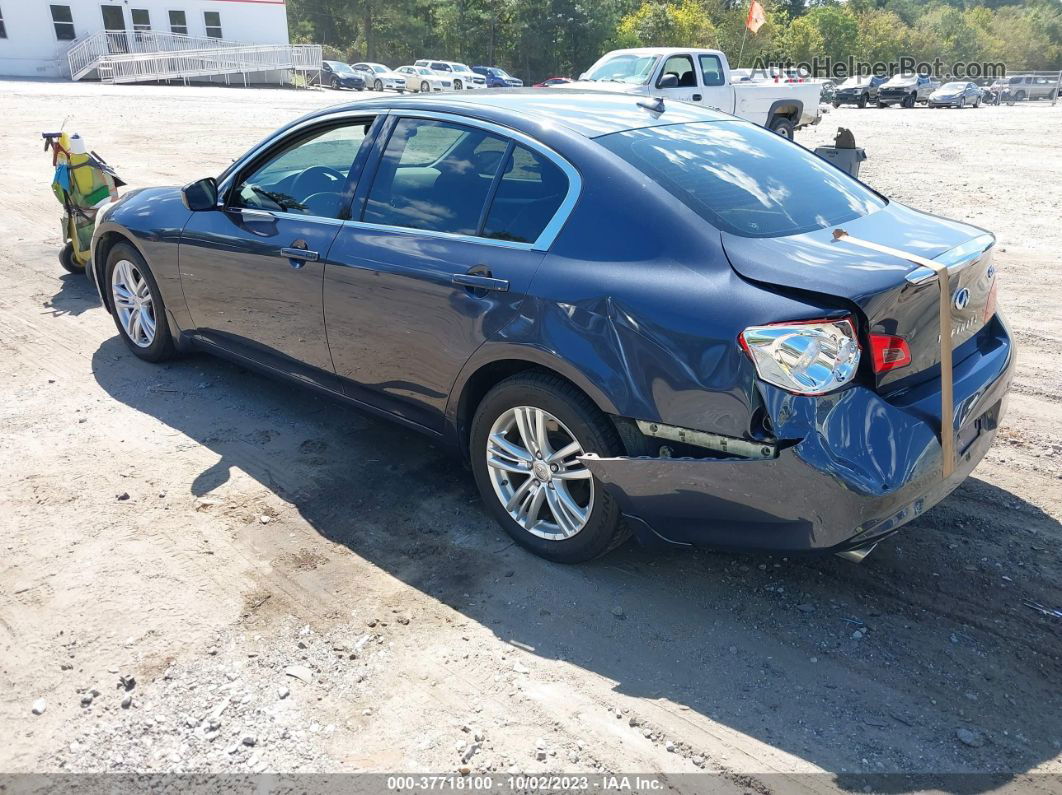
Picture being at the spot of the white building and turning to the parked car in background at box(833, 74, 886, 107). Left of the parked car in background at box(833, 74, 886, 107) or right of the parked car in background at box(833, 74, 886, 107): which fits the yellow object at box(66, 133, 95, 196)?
right

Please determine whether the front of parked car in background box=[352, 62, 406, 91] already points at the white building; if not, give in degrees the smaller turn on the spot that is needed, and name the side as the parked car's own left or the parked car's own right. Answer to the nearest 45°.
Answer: approximately 135° to the parked car's own right

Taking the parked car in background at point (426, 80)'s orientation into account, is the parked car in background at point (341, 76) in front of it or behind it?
behind

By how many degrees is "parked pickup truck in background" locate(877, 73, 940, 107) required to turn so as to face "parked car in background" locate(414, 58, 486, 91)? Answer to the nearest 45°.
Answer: approximately 45° to its right

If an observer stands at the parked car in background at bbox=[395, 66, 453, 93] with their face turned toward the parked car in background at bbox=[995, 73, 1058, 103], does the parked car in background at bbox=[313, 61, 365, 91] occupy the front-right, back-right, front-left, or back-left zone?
back-left

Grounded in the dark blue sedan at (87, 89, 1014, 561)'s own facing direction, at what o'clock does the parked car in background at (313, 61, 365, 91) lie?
The parked car in background is roughly at 1 o'clock from the dark blue sedan.

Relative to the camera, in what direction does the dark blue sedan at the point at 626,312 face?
facing away from the viewer and to the left of the viewer

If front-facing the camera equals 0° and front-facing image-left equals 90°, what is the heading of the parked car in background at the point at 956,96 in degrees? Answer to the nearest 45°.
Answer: approximately 45°
